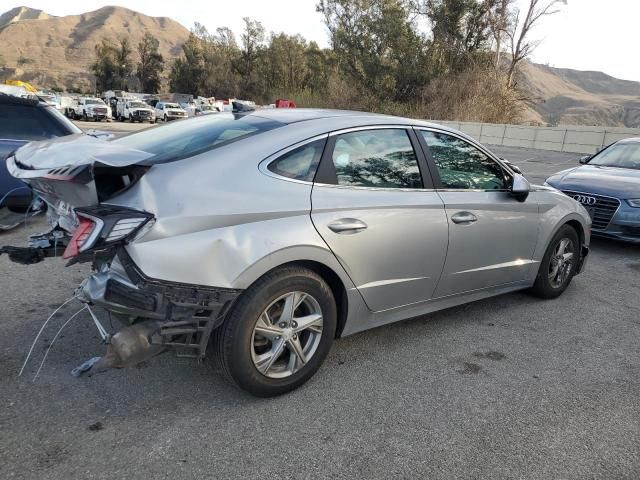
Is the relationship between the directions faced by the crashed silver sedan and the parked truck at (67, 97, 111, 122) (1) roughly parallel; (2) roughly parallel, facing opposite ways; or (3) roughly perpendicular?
roughly perpendicular

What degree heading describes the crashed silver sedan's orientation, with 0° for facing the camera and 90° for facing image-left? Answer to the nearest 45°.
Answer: approximately 225°

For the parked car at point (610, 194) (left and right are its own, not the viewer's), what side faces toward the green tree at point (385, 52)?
right

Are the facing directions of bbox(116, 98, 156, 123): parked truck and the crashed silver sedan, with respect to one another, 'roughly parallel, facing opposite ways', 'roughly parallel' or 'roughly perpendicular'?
roughly perpendicular

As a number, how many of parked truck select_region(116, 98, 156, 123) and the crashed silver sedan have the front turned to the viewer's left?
0

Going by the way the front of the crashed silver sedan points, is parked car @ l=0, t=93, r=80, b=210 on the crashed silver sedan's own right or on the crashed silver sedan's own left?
on the crashed silver sedan's own left

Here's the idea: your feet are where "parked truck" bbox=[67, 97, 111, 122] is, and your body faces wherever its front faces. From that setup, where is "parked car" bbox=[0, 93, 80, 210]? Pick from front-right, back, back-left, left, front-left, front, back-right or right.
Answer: front-right

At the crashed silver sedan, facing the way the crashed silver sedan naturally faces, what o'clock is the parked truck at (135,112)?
The parked truck is roughly at 10 o'clock from the crashed silver sedan.

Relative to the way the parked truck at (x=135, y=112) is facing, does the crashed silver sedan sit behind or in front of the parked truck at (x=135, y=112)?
in front

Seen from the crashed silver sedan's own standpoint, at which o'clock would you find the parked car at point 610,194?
The parked car is roughly at 12 o'clock from the crashed silver sedan.

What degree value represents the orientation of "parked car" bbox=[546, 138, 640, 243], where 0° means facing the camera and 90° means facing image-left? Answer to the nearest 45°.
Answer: approximately 45°
